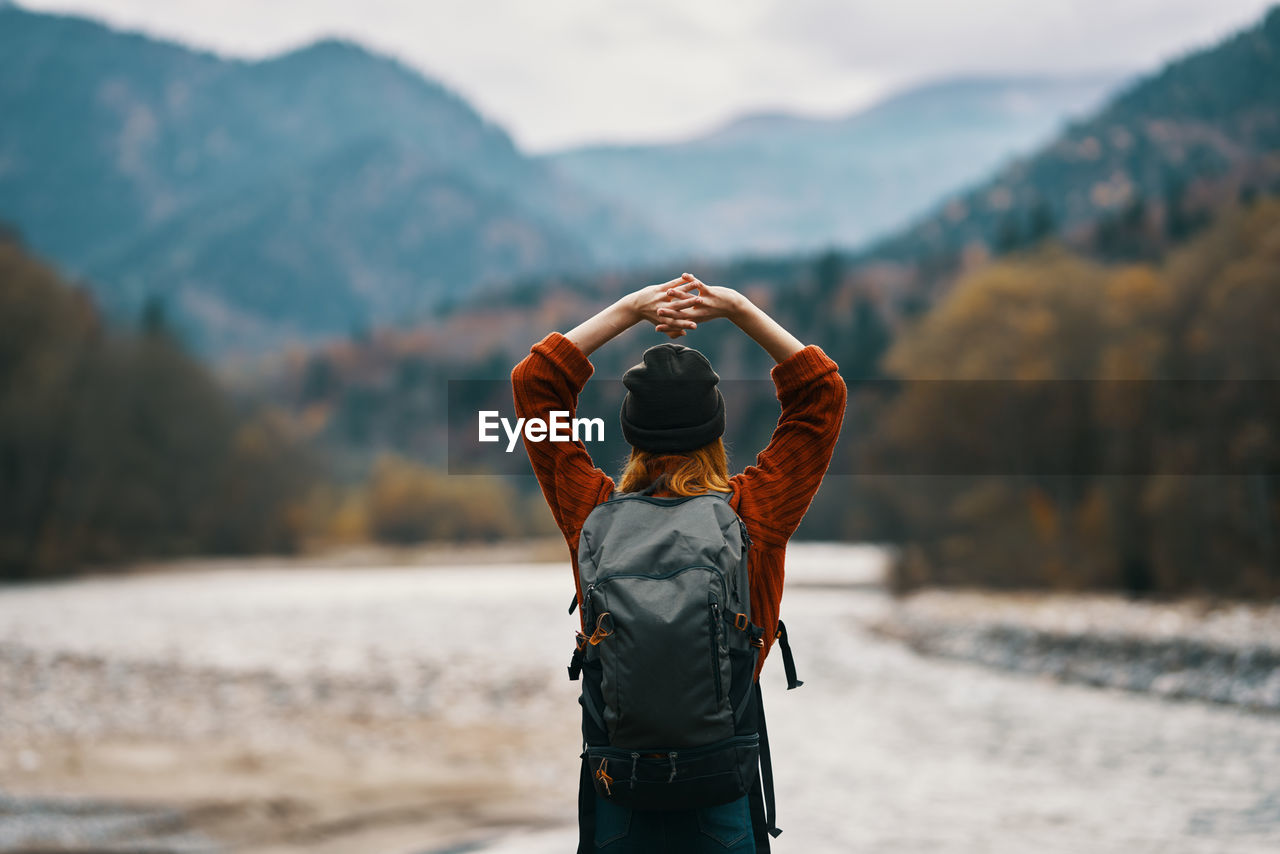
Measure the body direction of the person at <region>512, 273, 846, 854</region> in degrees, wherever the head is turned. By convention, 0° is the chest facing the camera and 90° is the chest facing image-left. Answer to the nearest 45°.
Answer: approximately 180°
